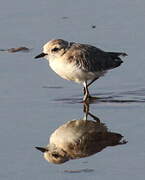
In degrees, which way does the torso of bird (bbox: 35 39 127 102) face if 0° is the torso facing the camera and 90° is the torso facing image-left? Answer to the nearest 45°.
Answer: approximately 90°
